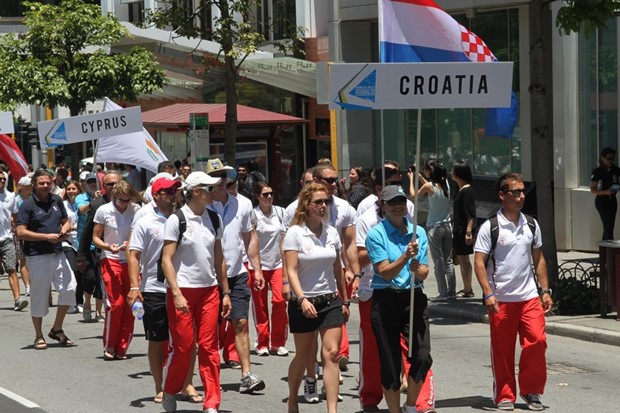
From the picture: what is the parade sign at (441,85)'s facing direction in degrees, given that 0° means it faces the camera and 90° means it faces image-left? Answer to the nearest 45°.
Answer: approximately 0°

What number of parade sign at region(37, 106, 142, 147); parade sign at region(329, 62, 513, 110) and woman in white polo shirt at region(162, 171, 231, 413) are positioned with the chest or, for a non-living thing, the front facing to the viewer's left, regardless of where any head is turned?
0

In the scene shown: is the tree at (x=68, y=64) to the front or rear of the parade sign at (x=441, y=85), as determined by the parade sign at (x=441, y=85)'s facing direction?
to the rear

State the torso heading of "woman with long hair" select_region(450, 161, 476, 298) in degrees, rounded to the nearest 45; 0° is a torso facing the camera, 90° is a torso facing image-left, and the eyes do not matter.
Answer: approximately 90°

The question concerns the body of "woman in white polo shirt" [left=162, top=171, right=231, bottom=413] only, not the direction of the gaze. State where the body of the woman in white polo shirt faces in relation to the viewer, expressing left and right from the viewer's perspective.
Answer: facing the viewer and to the right of the viewer

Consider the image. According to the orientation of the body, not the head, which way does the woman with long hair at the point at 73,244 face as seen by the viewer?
toward the camera

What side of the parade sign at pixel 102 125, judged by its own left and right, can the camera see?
front

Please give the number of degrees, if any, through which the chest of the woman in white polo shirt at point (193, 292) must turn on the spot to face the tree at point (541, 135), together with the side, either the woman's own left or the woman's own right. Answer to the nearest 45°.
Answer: approximately 90° to the woman's own left

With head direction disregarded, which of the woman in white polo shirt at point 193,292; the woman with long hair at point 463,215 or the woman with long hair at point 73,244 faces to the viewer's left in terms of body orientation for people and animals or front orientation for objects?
the woman with long hair at point 463,215

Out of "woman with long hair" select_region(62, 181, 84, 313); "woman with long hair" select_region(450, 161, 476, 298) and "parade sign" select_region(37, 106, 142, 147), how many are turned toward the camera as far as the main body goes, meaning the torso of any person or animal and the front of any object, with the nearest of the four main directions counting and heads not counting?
2

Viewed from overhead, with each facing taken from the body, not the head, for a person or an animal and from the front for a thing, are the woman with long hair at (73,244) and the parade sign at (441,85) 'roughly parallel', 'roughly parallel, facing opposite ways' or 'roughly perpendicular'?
roughly parallel

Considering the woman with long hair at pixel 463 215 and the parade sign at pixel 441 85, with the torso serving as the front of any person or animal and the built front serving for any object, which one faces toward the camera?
the parade sign
